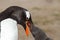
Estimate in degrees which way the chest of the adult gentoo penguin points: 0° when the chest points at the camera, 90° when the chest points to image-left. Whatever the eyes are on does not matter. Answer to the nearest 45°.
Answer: approximately 270°
